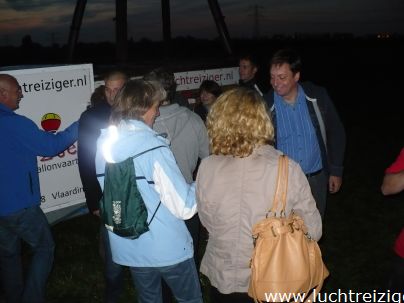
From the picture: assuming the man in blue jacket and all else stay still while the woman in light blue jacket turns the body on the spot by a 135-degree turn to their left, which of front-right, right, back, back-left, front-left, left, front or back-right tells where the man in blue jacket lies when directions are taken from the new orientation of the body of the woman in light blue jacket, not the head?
front-right

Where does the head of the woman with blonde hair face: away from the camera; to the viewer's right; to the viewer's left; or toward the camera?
away from the camera

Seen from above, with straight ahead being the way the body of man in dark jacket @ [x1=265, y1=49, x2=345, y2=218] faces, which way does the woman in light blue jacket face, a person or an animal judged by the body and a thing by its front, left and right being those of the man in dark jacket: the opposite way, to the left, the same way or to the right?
the opposite way

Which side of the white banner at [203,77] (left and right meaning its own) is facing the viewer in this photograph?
front

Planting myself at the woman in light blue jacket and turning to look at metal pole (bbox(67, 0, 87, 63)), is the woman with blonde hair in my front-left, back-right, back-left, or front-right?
back-right

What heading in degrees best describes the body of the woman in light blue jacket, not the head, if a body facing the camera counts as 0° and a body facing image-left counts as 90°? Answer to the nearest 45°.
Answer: approximately 225°

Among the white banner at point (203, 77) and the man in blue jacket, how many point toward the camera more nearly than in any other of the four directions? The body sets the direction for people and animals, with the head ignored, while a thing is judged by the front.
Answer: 1

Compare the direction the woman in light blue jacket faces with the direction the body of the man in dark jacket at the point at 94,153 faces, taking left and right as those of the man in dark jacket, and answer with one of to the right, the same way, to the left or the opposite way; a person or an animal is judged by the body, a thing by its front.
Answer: to the left

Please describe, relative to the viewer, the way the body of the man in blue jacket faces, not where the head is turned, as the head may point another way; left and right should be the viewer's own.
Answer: facing away from the viewer and to the right of the viewer

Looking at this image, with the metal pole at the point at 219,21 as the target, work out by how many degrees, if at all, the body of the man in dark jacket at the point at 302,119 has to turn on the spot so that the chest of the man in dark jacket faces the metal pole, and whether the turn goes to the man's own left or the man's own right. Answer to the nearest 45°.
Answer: approximately 135° to the man's own right

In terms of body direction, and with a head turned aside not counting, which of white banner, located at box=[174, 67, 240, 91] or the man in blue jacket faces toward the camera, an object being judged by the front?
the white banner

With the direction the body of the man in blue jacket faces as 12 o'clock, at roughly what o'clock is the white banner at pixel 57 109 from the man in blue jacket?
The white banner is roughly at 11 o'clock from the man in blue jacket.

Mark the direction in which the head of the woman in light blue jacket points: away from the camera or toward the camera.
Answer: away from the camera

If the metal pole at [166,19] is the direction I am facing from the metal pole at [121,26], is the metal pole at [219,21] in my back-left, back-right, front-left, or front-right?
front-right

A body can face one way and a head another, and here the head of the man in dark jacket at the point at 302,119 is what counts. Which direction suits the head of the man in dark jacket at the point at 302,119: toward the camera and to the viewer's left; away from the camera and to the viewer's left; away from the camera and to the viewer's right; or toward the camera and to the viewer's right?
toward the camera and to the viewer's left
